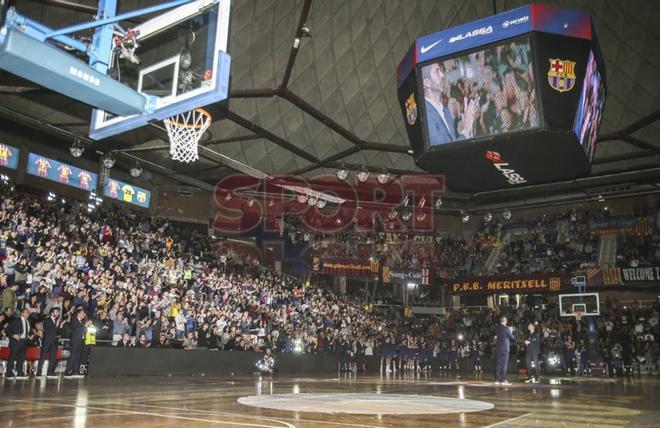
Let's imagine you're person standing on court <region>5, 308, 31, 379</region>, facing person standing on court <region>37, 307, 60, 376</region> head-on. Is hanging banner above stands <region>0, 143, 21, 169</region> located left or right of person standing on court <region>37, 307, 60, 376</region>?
left

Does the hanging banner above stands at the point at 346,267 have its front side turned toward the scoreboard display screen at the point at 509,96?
yes

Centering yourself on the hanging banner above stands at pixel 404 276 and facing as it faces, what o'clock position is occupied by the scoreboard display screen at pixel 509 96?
The scoreboard display screen is roughly at 12 o'clock from the hanging banner above stands.

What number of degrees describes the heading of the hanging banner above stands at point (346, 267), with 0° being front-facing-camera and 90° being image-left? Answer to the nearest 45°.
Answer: approximately 0°

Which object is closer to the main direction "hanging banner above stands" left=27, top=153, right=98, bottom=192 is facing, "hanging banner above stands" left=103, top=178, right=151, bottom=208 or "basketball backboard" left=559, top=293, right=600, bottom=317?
the basketball backboard
